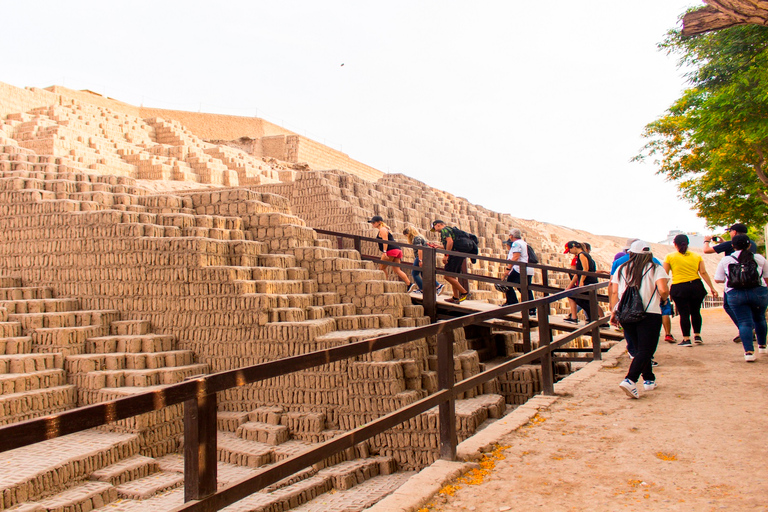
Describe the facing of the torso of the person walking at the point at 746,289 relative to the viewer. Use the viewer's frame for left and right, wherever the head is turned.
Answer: facing away from the viewer

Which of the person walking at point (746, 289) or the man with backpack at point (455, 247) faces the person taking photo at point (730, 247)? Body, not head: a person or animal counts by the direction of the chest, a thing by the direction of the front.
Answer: the person walking at point (746, 289)

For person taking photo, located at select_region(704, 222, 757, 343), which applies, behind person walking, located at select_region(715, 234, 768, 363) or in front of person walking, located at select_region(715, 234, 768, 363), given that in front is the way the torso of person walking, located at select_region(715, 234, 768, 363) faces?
in front

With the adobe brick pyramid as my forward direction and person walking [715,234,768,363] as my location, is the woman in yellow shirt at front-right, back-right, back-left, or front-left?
front-right

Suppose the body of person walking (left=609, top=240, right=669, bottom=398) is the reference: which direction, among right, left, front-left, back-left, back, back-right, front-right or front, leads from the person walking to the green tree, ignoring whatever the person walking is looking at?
front

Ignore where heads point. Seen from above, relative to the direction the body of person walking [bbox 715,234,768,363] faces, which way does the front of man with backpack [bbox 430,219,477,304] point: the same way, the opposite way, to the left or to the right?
to the left

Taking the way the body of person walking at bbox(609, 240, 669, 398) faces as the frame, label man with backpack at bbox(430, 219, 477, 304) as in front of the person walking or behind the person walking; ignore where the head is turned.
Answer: in front

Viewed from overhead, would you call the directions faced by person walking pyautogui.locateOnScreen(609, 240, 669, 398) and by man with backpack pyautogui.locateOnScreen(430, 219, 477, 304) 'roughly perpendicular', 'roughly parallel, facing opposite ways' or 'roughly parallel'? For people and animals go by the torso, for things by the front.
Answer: roughly perpendicular

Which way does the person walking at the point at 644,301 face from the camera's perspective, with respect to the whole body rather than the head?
away from the camera

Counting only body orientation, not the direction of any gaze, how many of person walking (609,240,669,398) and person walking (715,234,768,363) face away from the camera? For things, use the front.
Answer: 2

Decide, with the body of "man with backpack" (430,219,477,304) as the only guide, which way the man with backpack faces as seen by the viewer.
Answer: to the viewer's left

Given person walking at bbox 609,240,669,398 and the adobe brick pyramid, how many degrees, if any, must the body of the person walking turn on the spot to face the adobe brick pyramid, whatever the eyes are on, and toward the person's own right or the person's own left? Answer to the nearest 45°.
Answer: approximately 90° to the person's own left

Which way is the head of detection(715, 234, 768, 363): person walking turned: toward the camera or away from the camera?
away from the camera

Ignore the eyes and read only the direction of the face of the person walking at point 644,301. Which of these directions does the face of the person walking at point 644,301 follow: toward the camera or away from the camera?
away from the camera

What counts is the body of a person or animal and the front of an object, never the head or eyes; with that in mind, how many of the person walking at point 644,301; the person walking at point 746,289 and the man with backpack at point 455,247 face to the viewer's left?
1

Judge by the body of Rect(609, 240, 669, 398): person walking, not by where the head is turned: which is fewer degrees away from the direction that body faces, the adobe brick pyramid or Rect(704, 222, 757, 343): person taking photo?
the person taking photo

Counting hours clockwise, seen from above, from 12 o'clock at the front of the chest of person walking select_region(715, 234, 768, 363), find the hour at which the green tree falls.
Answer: The green tree is roughly at 12 o'clock from the person walking.

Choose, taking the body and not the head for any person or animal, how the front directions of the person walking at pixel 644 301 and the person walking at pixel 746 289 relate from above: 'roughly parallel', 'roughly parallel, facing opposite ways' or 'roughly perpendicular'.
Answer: roughly parallel
